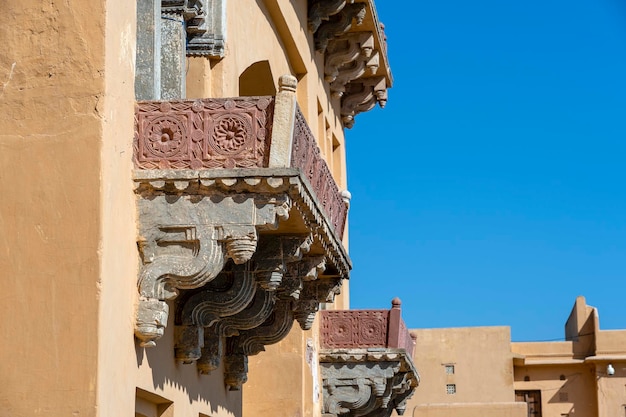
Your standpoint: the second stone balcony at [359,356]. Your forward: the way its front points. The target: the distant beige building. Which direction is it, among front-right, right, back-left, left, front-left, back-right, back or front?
left

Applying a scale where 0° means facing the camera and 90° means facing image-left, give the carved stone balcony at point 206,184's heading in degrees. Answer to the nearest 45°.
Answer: approximately 270°

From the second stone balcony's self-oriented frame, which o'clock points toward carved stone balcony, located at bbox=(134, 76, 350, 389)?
The carved stone balcony is roughly at 3 o'clock from the second stone balcony.

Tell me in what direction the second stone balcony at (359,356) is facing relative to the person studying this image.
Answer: facing to the right of the viewer

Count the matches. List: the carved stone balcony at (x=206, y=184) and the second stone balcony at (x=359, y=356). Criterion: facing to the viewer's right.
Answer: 2

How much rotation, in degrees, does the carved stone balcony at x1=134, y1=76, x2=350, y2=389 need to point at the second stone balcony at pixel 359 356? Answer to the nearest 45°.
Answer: approximately 90° to its left
